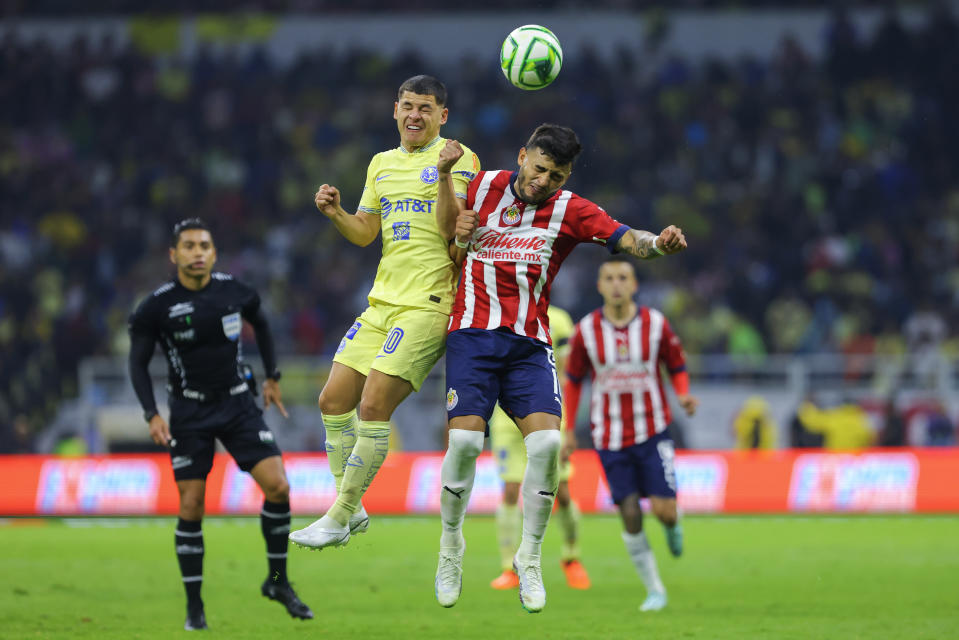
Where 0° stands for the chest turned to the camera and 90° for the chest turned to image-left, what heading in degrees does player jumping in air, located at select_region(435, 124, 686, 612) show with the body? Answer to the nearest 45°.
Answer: approximately 0°

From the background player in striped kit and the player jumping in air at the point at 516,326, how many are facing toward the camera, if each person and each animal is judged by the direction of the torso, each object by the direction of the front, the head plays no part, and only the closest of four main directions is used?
2

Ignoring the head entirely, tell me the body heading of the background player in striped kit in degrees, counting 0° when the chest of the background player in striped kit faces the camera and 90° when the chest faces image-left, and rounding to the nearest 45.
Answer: approximately 0°

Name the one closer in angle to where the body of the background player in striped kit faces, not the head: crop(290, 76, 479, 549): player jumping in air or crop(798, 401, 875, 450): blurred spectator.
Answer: the player jumping in air

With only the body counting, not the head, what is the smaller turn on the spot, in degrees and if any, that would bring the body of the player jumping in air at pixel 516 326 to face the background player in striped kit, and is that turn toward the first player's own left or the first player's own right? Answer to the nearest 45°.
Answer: approximately 180°

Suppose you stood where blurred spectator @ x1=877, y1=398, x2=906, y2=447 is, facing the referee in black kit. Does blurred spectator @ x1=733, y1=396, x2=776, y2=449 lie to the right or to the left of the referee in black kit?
right

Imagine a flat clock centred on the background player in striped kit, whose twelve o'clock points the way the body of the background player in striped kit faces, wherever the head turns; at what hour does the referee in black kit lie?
The referee in black kit is roughly at 2 o'clock from the background player in striped kit.

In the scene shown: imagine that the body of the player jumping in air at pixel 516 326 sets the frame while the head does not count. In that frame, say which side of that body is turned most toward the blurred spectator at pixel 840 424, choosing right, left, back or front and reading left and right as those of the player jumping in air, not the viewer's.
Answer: back

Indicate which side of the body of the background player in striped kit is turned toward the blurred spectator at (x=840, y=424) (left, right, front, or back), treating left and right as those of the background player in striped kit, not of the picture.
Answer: back

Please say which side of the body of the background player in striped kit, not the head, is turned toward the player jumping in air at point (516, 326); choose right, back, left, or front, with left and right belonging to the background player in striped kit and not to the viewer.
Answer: front

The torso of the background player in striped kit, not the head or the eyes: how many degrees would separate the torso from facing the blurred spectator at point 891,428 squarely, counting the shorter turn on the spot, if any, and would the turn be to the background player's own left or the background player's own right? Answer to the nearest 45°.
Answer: approximately 135° to the background player's own left

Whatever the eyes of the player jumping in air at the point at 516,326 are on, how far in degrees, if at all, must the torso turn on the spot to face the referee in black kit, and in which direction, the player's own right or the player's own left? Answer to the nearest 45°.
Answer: approximately 135° to the player's own right
